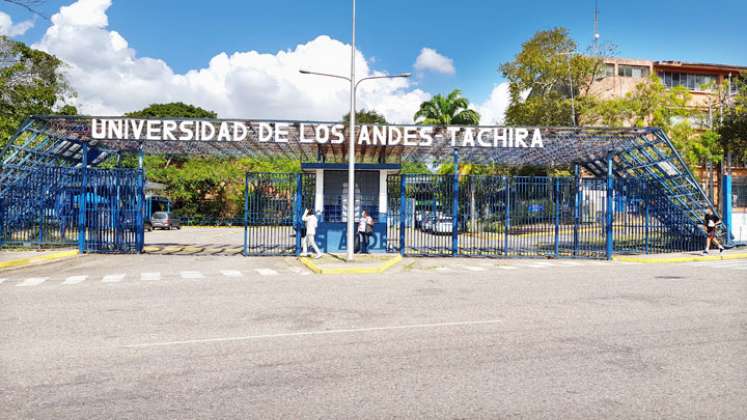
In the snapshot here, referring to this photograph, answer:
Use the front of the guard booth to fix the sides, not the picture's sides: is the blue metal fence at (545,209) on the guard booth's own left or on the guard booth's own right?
on the guard booth's own left

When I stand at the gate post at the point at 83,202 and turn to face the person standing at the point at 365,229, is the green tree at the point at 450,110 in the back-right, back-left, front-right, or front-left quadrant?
front-left

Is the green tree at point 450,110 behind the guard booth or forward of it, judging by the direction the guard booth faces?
behind

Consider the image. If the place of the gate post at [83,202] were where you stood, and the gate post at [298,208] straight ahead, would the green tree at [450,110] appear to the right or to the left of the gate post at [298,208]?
left

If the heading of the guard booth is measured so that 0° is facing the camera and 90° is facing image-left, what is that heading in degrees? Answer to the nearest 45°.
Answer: approximately 0°

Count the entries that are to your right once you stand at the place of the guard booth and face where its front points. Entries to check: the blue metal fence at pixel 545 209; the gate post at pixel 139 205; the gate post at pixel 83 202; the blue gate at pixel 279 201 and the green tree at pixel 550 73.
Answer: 3

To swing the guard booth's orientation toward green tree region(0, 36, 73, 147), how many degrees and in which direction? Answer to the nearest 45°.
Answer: approximately 135° to its right

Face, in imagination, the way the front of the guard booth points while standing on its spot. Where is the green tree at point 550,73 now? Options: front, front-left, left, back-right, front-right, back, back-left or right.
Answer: back-left

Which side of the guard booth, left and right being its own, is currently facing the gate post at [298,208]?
right

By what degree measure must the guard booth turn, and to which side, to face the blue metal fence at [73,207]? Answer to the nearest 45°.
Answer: approximately 90° to its right

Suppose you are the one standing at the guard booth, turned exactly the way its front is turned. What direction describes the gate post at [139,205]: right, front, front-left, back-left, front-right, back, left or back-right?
right

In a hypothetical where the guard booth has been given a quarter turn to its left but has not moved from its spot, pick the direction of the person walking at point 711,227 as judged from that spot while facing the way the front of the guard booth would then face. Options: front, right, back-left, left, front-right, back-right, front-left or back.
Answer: front

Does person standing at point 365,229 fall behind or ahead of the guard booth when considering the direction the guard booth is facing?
ahead

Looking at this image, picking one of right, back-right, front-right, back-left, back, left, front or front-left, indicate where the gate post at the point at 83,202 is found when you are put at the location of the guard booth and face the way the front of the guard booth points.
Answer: right

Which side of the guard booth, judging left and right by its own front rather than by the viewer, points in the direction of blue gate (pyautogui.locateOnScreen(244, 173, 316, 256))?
right
